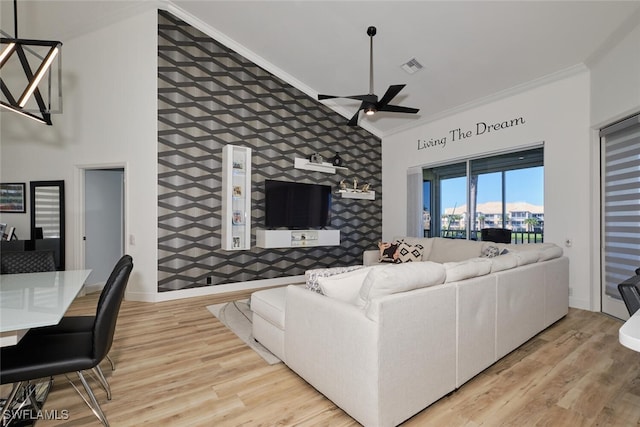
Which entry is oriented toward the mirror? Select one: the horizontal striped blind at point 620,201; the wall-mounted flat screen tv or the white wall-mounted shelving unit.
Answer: the horizontal striped blind

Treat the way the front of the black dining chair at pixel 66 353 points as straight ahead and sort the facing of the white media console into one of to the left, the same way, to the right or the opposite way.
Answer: to the left

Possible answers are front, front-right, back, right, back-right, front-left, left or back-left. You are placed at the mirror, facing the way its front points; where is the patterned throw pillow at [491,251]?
front-left

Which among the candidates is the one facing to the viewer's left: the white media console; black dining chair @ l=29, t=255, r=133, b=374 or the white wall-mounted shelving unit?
the black dining chair

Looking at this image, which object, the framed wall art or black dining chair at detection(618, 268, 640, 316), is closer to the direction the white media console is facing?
the black dining chair

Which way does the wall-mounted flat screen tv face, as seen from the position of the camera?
facing the viewer and to the right of the viewer

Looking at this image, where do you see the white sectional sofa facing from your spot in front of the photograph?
facing away from the viewer and to the left of the viewer

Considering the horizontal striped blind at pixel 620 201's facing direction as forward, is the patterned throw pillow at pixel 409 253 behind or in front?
in front

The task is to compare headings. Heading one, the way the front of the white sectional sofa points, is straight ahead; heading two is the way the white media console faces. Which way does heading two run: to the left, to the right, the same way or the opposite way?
the opposite way

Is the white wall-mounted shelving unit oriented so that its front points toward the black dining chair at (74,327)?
no

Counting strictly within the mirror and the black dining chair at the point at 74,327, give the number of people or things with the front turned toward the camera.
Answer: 1

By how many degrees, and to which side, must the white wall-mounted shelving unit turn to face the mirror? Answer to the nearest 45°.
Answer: approximately 135° to its right

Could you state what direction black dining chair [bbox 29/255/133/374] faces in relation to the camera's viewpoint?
facing to the left of the viewer

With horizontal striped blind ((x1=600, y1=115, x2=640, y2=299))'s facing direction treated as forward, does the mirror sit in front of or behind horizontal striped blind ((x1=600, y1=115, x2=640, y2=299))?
in front

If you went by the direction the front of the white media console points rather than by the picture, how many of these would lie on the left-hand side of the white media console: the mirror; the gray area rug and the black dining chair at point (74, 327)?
0

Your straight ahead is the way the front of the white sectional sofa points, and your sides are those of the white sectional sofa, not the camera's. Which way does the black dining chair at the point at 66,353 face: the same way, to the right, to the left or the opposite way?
to the left

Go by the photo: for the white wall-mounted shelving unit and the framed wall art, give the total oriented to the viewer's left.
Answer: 0

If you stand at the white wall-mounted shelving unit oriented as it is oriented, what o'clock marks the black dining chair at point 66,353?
The black dining chair is roughly at 2 o'clock from the white wall-mounted shelving unit.

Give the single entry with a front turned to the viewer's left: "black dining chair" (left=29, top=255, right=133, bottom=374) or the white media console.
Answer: the black dining chair

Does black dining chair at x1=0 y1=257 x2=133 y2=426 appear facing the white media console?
no

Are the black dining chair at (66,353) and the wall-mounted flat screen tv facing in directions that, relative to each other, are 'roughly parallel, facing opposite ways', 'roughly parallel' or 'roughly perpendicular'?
roughly perpendicular

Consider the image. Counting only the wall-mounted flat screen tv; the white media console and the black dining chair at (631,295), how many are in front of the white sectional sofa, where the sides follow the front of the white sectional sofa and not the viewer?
2
